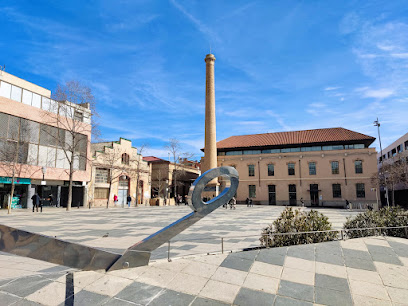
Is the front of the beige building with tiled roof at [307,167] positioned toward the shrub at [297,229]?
yes

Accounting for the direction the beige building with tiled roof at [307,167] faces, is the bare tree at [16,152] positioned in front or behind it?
in front

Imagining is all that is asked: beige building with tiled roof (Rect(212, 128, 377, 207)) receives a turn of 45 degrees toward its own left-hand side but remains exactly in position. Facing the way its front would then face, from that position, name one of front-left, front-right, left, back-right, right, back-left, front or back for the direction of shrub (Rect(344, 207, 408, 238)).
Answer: front-right

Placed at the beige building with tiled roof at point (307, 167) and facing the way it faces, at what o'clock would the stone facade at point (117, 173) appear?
The stone facade is roughly at 2 o'clock from the beige building with tiled roof.

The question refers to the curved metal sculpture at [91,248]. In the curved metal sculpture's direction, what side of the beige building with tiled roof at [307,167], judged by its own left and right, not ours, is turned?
front

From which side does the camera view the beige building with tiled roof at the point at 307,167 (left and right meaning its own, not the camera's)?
front
